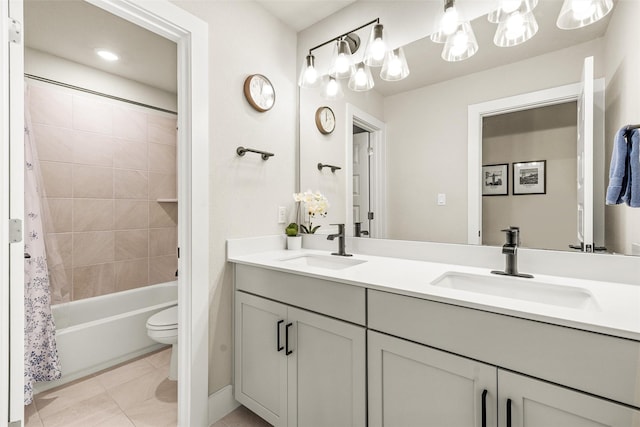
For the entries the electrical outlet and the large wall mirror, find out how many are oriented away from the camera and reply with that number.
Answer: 0

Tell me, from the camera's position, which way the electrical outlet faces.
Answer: facing the viewer and to the right of the viewer

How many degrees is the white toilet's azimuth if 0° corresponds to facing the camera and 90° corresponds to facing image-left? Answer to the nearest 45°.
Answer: approximately 45°

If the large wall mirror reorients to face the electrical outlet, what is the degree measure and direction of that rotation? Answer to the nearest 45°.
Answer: approximately 45° to its right

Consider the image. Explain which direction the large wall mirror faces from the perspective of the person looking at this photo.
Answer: facing the viewer and to the left of the viewer

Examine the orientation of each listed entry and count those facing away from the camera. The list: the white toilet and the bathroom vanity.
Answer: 0

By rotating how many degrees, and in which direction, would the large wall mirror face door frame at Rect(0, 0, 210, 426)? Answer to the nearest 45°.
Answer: approximately 45° to its right

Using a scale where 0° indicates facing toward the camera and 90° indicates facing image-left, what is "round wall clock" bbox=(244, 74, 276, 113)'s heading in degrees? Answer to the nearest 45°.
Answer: approximately 315°

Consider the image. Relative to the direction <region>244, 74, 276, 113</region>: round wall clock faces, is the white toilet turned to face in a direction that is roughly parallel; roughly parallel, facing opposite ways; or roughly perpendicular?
roughly perpendicular

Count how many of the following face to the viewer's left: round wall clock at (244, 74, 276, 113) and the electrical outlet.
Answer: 0

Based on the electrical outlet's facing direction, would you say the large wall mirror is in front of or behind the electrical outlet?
in front
